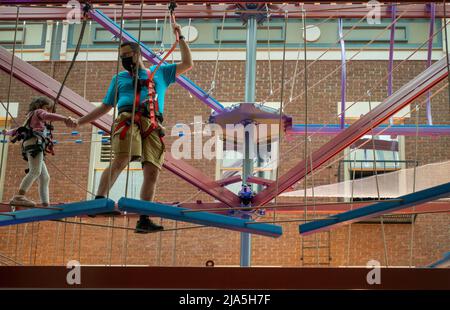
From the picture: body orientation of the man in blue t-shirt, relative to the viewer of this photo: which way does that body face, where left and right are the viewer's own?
facing the viewer

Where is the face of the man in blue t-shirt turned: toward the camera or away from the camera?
toward the camera
